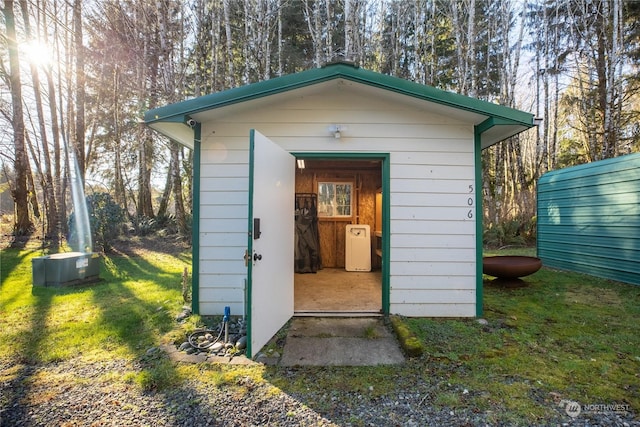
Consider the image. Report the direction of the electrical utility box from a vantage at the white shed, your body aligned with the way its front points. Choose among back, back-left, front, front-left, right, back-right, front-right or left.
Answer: right

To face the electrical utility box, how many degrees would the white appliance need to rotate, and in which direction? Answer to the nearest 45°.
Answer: approximately 45° to its right

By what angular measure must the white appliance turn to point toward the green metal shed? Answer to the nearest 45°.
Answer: approximately 90° to its left

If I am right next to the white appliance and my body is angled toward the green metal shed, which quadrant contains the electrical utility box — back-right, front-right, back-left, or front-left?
back-right

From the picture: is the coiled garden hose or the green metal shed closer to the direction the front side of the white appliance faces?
the coiled garden hose

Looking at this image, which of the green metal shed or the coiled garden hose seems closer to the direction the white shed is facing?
the coiled garden hose

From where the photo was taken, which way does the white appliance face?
toward the camera

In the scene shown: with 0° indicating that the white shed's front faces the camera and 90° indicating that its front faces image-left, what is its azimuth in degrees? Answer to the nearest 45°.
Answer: approximately 0°

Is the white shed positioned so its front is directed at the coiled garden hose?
no

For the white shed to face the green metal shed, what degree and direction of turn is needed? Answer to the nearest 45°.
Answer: approximately 135° to its left
